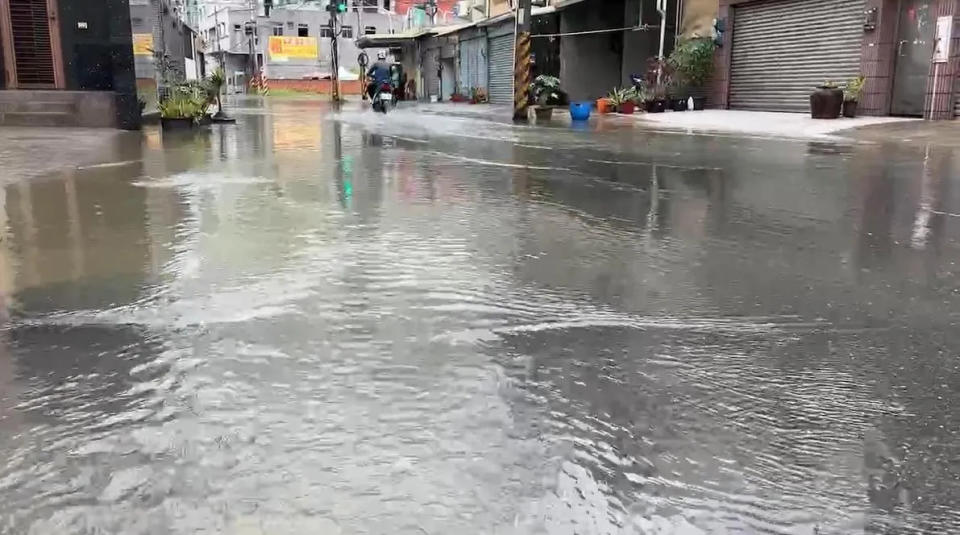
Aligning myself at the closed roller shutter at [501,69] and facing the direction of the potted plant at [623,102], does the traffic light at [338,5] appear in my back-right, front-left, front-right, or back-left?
back-right

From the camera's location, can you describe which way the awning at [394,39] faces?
facing the viewer and to the left of the viewer

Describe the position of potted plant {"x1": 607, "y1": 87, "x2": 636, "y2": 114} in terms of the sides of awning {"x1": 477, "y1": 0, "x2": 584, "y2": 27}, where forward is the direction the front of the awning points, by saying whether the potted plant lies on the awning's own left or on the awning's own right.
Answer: on the awning's own left

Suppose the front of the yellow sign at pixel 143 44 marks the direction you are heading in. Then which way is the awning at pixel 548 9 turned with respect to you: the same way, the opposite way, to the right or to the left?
to the right

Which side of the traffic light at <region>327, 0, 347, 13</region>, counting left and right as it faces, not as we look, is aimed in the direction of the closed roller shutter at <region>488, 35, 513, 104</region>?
left

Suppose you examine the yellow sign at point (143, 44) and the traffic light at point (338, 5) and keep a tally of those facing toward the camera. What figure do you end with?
2

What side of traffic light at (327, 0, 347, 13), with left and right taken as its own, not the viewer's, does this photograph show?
front

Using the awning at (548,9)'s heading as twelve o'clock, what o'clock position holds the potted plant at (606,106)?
The potted plant is roughly at 10 o'clock from the awning.

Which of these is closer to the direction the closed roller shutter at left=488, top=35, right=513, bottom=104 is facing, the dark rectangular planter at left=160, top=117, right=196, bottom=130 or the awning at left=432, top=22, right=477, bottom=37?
the dark rectangular planter

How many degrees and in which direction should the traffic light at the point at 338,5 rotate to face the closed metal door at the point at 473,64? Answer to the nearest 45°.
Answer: approximately 90° to its left
